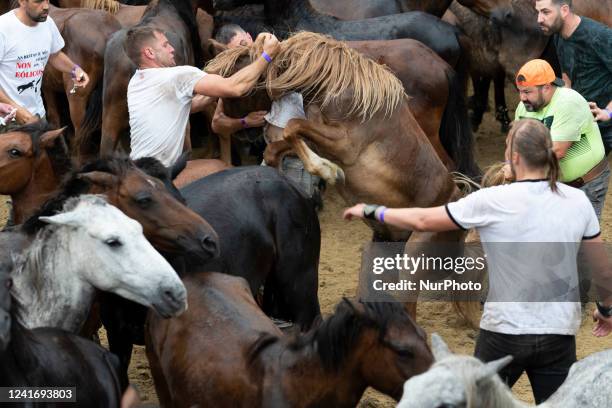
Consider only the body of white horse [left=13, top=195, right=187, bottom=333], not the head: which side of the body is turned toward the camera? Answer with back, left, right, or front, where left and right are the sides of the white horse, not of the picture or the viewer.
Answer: right

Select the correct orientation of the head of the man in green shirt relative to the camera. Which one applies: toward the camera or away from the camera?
toward the camera

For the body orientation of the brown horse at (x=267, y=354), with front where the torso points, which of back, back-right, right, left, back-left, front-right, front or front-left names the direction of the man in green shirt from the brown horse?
front-left

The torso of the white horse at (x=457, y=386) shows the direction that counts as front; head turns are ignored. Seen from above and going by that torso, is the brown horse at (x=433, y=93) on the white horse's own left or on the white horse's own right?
on the white horse's own right

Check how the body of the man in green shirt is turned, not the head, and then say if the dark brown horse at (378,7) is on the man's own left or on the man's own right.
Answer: on the man's own right

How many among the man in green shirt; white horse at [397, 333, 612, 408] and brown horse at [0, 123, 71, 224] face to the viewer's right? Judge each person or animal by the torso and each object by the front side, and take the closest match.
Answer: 0

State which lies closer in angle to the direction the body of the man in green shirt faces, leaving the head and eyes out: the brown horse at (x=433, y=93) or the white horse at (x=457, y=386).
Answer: the white horse

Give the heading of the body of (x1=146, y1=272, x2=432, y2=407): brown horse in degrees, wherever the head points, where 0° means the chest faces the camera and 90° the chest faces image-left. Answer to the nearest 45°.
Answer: approximately 270°

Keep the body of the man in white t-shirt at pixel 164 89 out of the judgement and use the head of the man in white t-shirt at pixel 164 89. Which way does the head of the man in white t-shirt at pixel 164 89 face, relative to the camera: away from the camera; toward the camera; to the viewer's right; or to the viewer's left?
to the viewer's right

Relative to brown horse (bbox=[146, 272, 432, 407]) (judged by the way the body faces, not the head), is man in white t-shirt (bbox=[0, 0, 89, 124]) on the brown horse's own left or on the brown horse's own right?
on the brown horse's own left

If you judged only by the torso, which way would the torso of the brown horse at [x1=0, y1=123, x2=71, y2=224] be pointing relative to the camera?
to the viewer's left
